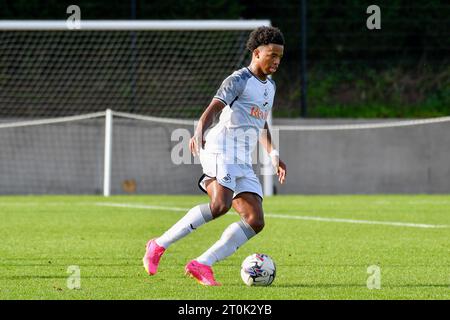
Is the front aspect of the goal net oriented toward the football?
yes

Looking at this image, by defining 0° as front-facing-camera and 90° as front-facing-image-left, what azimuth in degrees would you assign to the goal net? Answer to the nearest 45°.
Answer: approximately 0°

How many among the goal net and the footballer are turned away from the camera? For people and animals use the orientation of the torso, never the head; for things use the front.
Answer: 0

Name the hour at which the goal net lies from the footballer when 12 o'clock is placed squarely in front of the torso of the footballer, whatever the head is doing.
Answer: The goal net is roughly at 7 o'clock from the footballer.

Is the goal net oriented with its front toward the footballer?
yes

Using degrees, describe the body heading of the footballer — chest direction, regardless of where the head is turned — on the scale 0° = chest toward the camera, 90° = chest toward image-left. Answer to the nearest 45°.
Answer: approximately 315°
